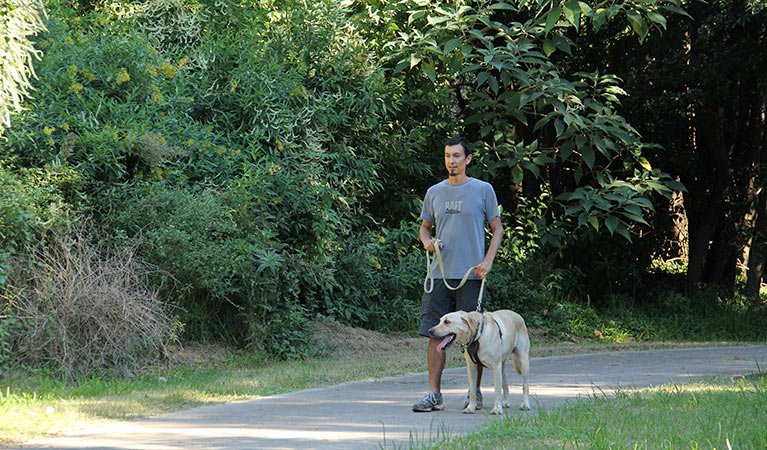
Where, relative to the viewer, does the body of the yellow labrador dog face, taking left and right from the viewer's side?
facing the viewer and to the left of the viewer

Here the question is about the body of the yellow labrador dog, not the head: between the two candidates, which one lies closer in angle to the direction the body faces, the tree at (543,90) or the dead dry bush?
the dead dry bush

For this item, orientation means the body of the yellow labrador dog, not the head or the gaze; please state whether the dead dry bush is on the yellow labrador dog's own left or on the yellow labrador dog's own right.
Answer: on the yellow labrador dog's own right

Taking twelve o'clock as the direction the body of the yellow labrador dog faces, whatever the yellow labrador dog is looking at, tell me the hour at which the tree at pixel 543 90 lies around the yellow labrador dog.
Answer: The tree is roughly at 5 o'clock from the yellow labrador dog.

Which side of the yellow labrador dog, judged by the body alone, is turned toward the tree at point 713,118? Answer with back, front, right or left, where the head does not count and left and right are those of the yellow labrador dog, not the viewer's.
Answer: back
